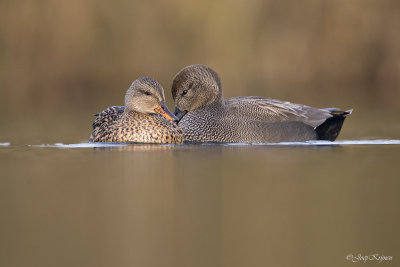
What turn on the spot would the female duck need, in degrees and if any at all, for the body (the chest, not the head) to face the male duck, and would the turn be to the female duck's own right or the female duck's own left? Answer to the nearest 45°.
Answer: approximately 45° to the female duck's own left

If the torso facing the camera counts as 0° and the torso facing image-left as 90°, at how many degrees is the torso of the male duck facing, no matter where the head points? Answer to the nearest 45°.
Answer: approximately 90°

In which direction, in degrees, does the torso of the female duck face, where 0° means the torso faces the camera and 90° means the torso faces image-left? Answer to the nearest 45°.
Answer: approximately 315°

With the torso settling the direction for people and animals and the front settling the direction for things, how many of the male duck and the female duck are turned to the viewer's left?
1

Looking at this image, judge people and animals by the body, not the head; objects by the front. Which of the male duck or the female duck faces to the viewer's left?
the male duck
